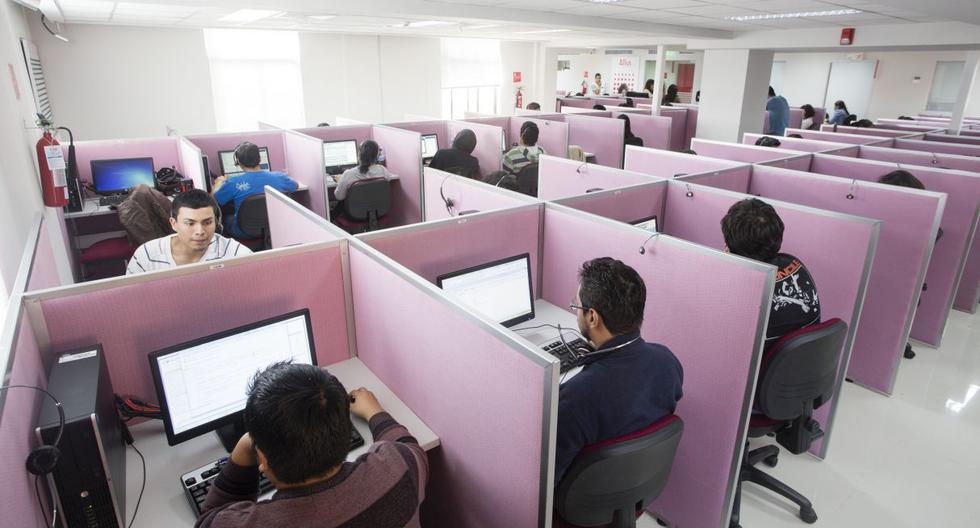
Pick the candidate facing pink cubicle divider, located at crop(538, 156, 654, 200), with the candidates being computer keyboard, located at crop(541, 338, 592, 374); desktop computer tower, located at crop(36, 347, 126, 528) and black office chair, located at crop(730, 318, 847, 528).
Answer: the black office chair

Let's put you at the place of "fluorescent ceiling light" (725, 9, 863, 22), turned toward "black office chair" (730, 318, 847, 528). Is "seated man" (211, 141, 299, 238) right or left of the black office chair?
right

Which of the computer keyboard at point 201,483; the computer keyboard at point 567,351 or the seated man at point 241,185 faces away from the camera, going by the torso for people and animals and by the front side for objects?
the seated man

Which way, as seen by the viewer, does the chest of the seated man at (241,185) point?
away from the camera

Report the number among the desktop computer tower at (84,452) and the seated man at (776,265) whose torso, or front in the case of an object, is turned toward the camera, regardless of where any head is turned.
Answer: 1

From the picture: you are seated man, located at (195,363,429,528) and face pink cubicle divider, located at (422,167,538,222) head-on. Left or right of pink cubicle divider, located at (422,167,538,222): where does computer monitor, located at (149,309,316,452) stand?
left

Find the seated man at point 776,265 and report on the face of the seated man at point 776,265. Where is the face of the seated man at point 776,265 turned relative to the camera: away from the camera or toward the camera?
away from the camera

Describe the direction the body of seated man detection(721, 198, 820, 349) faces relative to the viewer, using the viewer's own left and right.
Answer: facing away from the viewer and to the left of the viewer

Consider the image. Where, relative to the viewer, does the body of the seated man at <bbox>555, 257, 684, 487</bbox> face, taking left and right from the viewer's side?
facing away from the viewer and to the left of the viewer

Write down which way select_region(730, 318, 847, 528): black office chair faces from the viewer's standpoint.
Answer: facing away from the viewer and to the left of the viewer

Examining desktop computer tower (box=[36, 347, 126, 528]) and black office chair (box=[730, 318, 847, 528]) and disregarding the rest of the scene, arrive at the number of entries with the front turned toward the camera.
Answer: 1

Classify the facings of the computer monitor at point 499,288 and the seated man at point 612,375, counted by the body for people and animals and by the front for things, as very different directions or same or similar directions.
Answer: very different directions

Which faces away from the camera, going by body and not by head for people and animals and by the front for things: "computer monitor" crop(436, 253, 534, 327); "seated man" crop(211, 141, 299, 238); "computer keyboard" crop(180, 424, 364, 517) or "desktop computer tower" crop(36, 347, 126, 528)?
the seated man
